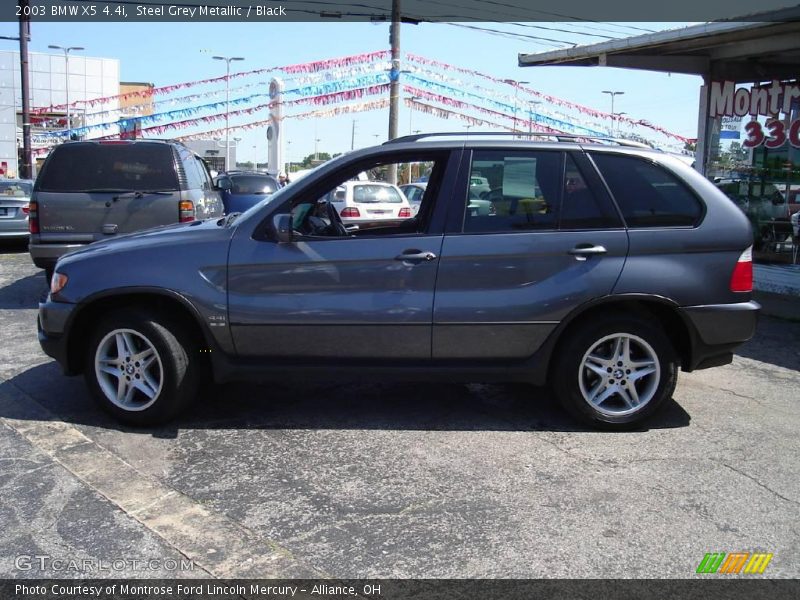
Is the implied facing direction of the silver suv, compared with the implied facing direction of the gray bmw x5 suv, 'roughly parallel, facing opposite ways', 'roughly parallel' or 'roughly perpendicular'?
roughly perpendicular

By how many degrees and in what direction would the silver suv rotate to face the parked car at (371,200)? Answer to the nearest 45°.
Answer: approximately 45° to its right

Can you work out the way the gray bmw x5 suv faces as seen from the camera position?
facing to the left of the viewer

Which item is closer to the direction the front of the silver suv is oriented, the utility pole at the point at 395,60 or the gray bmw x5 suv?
the utility pole

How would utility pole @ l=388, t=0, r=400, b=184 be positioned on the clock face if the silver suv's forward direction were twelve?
The utility pole is roughly at 1 o'clock from the silver suv.

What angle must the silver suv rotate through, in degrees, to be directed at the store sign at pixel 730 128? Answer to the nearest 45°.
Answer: approximately 90° to its right

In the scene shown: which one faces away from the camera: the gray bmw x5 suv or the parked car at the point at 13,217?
the parked car

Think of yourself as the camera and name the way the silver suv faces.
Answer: facing away from the viewer

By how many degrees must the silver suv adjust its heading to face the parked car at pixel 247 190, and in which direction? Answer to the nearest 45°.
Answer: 0° — it already faces it

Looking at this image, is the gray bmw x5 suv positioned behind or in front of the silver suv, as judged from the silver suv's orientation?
behind

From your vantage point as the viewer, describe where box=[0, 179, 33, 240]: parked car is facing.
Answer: facing away from the viewer
